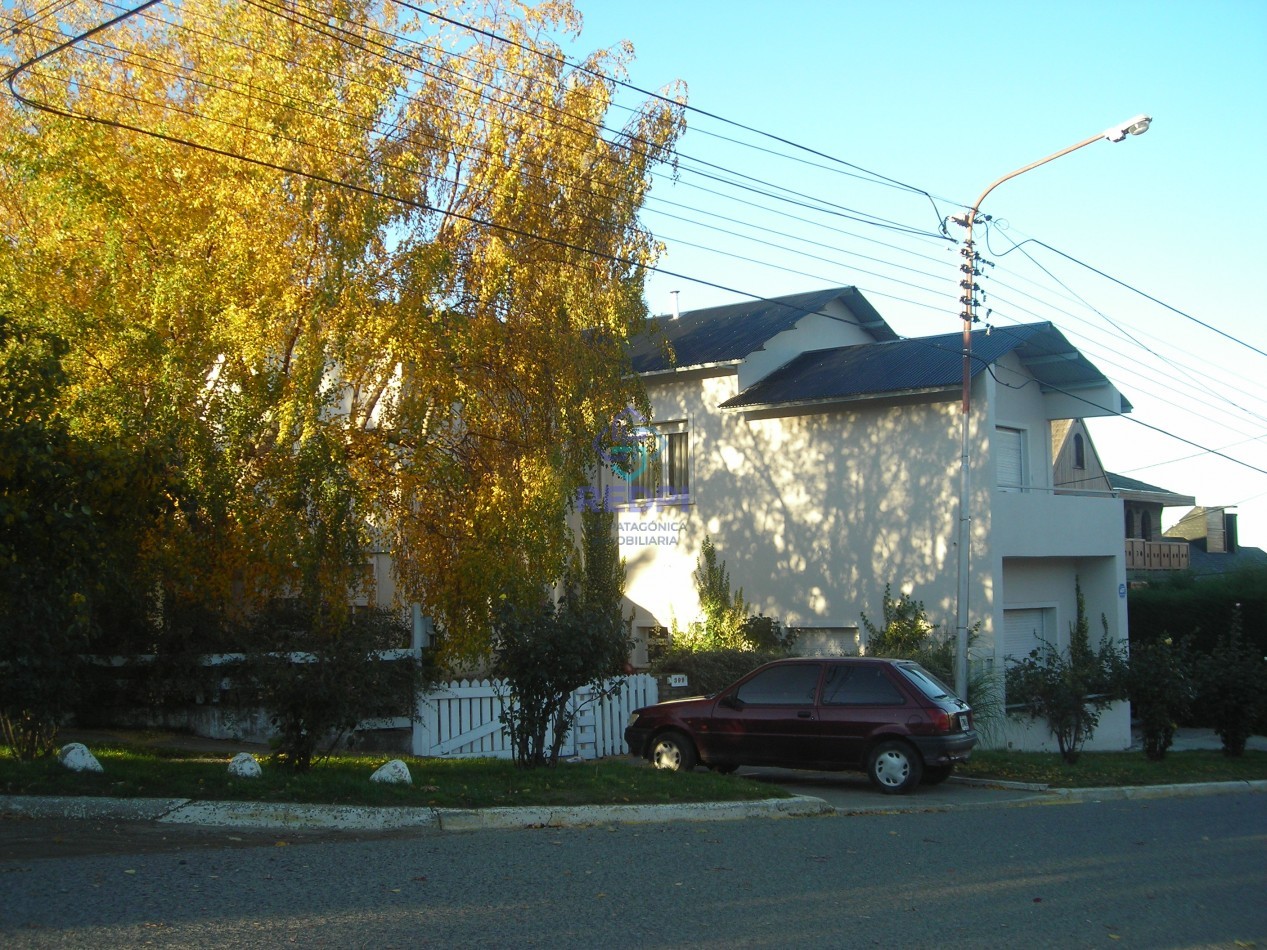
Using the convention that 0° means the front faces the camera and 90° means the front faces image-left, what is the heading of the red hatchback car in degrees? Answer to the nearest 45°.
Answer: approximately 135°

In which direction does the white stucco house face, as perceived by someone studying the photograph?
facing the viewer and to the right of the viewer

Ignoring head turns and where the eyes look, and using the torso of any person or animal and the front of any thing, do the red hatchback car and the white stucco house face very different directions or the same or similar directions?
very different directions

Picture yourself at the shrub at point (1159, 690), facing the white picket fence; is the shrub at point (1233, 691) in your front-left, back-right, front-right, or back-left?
back-right

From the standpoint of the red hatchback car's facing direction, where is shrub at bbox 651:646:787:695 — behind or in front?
in front

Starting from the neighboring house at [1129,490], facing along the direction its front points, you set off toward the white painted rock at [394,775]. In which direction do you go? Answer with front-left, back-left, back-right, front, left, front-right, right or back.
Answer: front-right

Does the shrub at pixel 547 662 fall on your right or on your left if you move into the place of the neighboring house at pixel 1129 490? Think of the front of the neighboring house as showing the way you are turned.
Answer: on your right

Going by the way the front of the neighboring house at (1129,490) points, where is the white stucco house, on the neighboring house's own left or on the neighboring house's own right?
on the neighboring house's own right

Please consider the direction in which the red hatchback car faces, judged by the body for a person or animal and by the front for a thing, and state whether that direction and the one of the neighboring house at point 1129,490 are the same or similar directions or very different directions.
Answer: very different directions

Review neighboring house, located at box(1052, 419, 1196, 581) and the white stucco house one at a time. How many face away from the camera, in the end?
0

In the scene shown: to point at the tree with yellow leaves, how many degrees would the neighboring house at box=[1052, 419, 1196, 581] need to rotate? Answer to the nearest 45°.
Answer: approximately 45° to its right

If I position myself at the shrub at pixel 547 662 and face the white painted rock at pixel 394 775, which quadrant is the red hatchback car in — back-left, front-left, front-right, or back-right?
back-left
